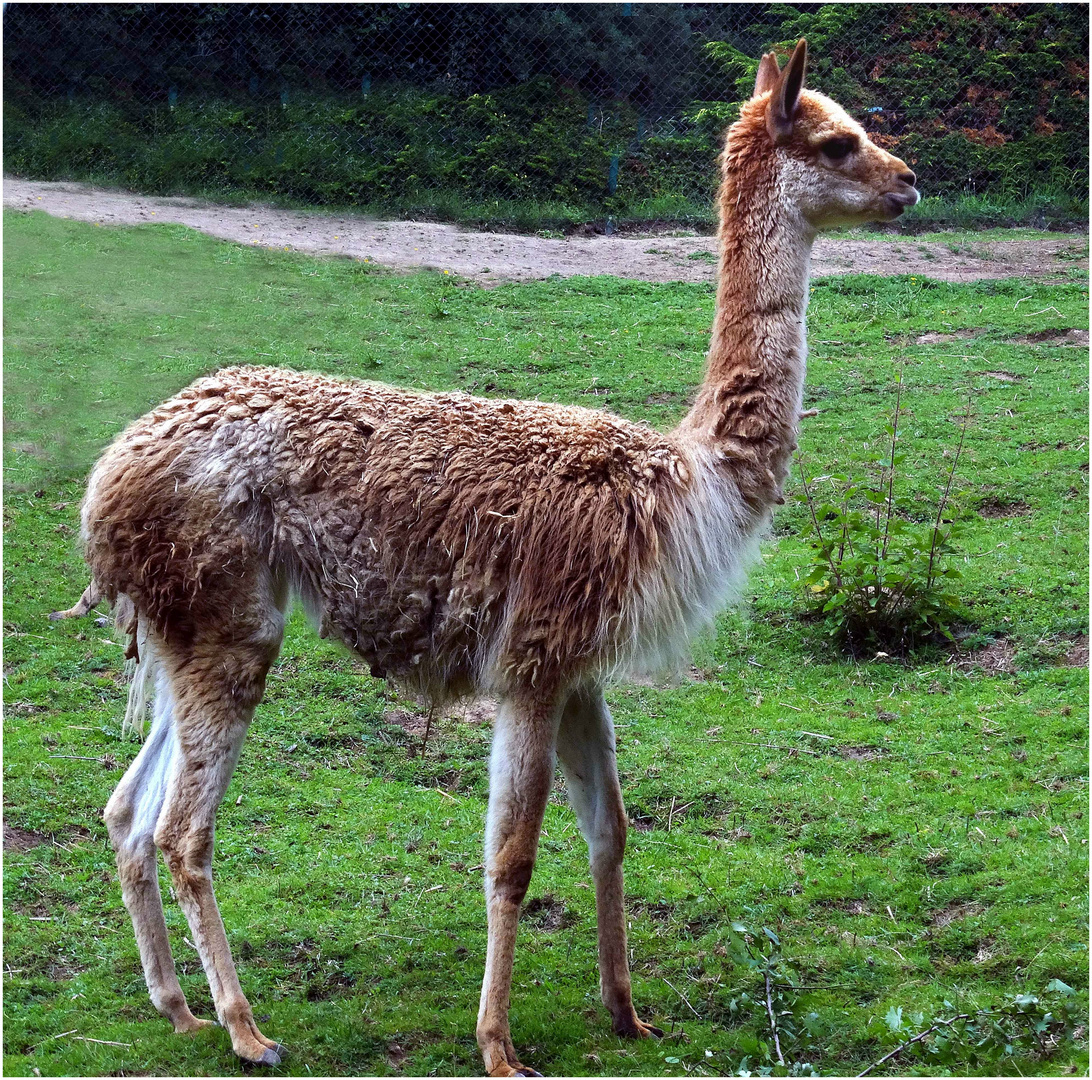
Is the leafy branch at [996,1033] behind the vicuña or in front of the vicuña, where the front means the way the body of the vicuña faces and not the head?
in front

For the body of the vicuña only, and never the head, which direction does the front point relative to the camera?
to the viewer's right

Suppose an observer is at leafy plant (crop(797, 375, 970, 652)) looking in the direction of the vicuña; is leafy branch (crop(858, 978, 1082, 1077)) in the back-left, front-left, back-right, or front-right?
front-left

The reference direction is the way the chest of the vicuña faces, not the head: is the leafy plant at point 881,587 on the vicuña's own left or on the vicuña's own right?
on the vicuña's own left

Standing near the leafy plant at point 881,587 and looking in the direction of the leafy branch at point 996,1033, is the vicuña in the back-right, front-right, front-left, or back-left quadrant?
front-right
